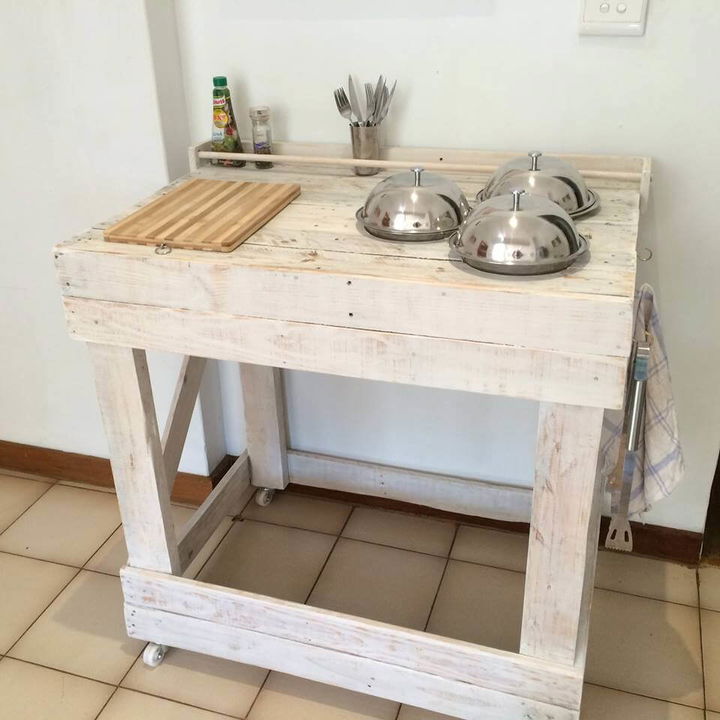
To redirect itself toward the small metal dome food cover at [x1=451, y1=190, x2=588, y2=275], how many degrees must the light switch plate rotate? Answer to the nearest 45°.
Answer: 0° — it already faces it

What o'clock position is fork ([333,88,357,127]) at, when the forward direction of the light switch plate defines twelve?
The fork is roughly at 3 o'clock from the light switch plate.

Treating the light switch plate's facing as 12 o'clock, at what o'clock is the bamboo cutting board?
The bamboo cutting board is roughly at 2 o'clock from the light switch plate.

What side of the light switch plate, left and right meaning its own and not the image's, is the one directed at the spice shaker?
right

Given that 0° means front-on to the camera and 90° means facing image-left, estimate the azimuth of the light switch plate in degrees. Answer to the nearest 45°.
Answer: approximately 0°

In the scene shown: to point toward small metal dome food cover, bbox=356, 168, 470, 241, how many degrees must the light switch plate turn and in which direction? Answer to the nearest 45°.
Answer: approximately 45° to its right

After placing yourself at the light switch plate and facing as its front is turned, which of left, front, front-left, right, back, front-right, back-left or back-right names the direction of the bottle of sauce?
right
